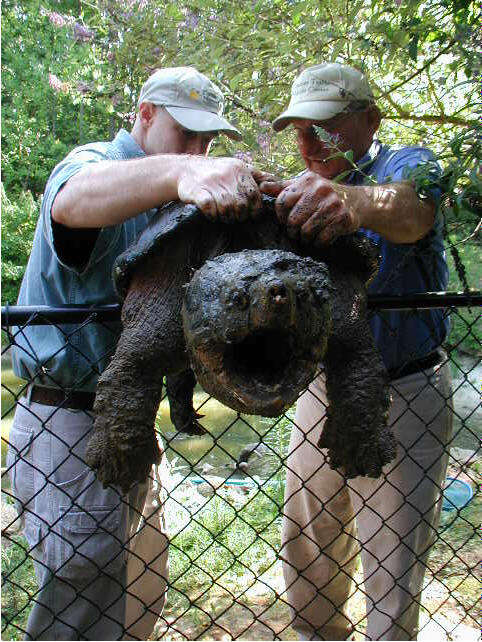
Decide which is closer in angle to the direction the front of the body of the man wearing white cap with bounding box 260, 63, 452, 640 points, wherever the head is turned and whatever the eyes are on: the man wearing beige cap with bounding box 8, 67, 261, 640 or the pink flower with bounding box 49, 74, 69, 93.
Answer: the man wearing beige cap

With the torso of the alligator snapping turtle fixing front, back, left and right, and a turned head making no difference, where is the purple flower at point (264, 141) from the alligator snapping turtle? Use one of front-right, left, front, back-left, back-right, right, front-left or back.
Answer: back

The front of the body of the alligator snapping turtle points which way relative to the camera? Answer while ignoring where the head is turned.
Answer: toward the camera

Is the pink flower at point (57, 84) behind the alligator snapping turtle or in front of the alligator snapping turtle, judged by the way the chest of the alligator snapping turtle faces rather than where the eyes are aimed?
behind

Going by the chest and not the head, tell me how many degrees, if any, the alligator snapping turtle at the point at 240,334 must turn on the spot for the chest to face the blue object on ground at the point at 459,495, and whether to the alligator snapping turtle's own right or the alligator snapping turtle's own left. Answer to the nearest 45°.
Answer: approximately 135° to the alligator snapping turtle's own left
